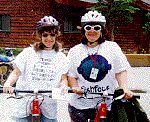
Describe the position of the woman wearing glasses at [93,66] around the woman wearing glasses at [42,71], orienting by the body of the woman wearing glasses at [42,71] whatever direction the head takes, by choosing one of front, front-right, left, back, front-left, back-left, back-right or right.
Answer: left

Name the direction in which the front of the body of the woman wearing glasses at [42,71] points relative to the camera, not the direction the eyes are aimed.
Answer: toward the camera

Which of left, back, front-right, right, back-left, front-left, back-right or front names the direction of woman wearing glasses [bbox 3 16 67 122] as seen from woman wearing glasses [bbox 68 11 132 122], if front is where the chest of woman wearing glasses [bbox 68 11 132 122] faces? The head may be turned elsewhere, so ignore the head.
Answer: right

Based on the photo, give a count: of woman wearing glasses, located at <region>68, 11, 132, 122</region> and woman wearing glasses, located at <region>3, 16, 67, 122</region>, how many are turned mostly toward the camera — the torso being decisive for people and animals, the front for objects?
2

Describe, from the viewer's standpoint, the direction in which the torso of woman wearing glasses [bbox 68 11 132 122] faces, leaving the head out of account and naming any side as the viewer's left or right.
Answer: facing the viewer

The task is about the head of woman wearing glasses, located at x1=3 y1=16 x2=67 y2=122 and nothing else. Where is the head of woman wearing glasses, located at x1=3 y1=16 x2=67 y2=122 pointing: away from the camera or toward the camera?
toward the camera

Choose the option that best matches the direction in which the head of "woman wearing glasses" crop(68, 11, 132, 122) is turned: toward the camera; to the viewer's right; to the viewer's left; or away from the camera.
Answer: toward the camera

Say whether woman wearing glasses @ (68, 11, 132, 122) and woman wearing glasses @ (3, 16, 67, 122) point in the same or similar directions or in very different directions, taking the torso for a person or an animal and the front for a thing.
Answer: same or similar directions
